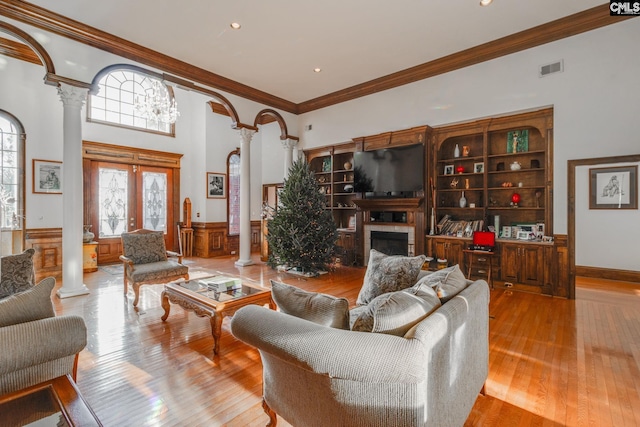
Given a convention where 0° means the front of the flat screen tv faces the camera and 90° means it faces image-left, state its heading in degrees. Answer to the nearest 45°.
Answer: approximately 45°

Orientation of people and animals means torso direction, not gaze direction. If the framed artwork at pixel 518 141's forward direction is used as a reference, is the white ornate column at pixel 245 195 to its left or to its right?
on its right

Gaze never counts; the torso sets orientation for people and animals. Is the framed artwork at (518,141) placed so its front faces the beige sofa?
yes

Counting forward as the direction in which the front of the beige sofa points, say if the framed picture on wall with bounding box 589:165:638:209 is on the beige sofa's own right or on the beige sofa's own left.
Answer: on the beige sofa's own right

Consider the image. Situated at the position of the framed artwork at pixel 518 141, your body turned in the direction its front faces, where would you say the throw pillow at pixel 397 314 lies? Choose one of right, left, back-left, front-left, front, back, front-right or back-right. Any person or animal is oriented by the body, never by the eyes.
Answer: front

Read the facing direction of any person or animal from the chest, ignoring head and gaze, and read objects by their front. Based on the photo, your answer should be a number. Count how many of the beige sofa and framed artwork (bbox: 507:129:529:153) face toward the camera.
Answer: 1

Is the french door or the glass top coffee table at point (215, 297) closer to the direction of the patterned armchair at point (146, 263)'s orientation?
the glass top coffee table

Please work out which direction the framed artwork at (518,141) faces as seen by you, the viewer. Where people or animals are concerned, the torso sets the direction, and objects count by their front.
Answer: facing the viewer

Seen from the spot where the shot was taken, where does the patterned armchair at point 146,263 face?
facing the viewer and to the right of the viewer

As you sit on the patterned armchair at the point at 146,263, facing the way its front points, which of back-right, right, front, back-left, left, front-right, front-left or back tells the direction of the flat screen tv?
front-left

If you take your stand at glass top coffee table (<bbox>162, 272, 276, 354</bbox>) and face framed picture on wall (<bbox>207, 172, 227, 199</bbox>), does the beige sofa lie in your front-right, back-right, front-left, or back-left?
back-right

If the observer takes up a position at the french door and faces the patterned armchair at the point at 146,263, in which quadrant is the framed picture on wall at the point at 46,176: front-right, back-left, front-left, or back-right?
front-right

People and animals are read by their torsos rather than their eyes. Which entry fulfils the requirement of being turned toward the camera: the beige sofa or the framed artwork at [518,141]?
the framed artwork

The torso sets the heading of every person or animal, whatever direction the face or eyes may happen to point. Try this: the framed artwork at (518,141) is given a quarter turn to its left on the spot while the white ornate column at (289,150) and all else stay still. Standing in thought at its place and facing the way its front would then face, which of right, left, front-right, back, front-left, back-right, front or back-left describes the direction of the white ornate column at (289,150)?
back
